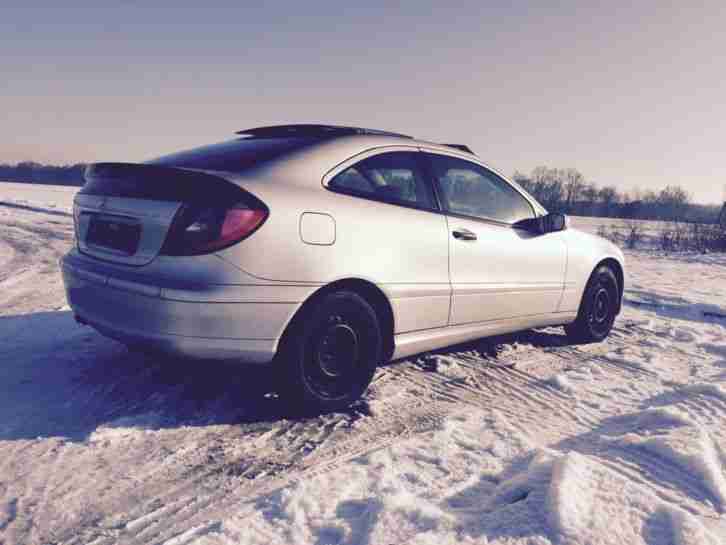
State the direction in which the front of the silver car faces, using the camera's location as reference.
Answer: facing away from the viewer and to the right of the viewer
